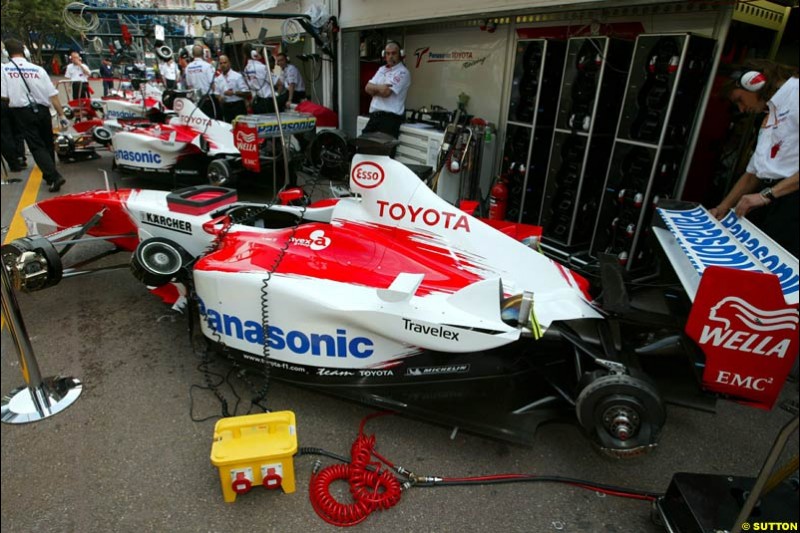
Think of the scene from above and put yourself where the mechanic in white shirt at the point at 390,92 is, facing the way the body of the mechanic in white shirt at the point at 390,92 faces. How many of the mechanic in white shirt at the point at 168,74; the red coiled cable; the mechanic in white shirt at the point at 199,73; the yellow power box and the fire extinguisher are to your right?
2

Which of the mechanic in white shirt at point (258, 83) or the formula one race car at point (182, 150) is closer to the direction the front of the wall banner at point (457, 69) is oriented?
the formula one race car

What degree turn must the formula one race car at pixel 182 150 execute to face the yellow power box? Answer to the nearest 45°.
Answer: approximately 135° to its left

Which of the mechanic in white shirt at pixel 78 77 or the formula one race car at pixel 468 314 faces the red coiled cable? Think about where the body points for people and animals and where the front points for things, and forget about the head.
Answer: the mechanic in white shirt

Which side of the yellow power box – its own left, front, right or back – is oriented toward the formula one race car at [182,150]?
back

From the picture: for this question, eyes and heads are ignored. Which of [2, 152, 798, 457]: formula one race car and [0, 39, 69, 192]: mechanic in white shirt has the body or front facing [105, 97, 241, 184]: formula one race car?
[2, 152, 798, 457]: formula one race car

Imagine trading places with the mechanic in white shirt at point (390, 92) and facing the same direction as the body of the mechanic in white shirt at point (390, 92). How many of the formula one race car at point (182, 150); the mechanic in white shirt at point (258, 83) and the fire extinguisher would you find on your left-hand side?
1

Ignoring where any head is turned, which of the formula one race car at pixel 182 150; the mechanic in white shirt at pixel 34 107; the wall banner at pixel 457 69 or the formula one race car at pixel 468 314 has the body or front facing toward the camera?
the wall banner

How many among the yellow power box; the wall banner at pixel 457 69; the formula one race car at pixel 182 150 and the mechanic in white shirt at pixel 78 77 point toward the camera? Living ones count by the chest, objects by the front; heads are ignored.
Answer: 3

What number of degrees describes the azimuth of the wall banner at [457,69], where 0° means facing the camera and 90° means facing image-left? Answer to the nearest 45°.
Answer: approximately 0°

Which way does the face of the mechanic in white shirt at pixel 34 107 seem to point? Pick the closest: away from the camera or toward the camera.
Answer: away from the camera

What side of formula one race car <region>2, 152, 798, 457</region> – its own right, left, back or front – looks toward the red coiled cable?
left

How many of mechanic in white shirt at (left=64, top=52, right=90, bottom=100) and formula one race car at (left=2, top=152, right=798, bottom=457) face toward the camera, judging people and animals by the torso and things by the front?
1
